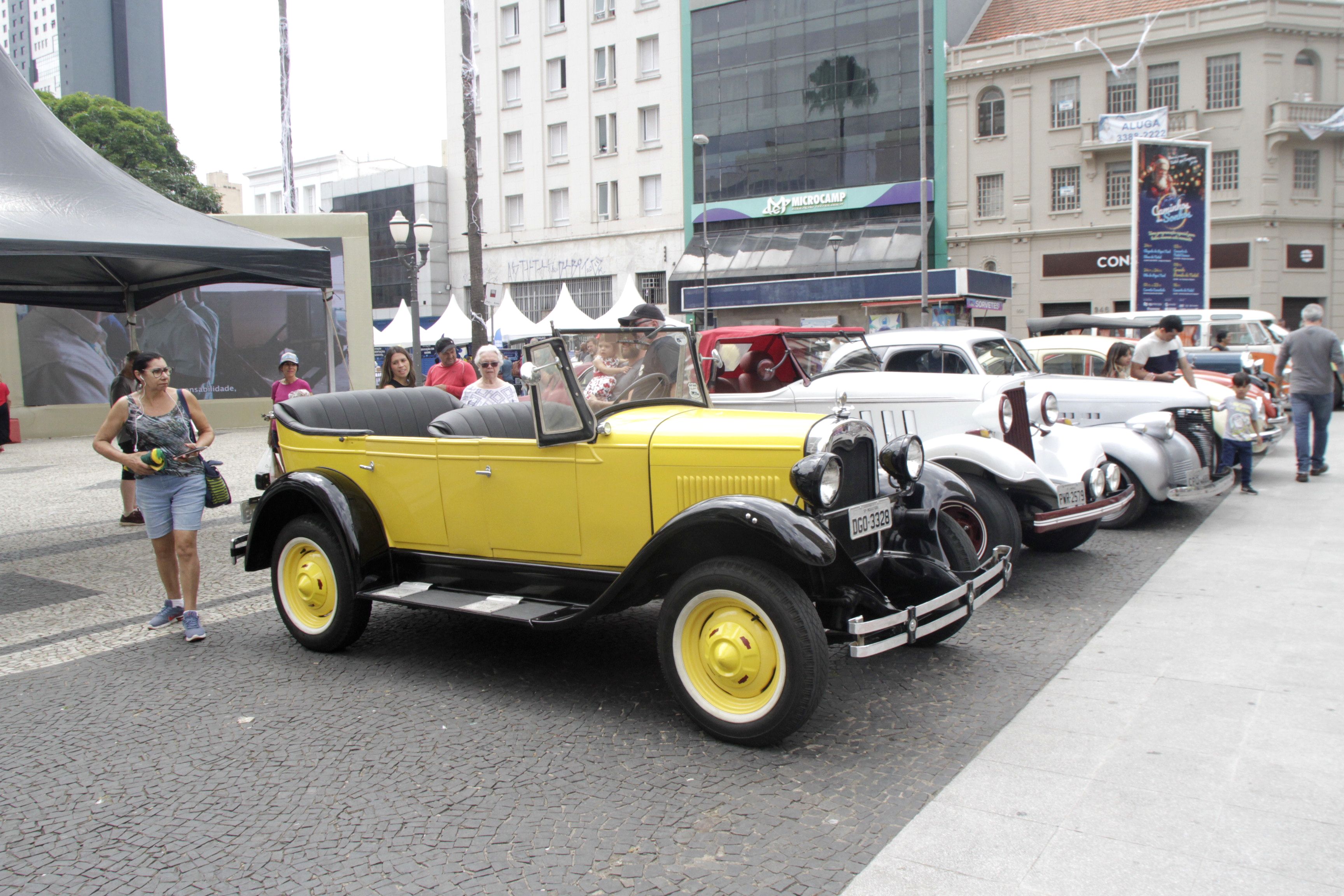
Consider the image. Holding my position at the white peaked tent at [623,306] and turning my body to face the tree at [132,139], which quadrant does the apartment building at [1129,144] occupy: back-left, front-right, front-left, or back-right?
back-right

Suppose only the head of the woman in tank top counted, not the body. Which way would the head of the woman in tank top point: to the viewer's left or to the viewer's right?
to the viewer's right

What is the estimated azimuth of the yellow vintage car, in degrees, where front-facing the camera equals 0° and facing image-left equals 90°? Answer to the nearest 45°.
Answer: approximately 315°

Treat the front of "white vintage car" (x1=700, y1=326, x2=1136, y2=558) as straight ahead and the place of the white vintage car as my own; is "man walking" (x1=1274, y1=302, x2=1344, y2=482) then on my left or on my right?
on my left

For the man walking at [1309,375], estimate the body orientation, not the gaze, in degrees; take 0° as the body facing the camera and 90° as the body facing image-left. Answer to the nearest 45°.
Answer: approximately 180°

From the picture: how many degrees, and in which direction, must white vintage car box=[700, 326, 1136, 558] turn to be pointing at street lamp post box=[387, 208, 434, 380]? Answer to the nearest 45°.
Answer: approximately 180°
